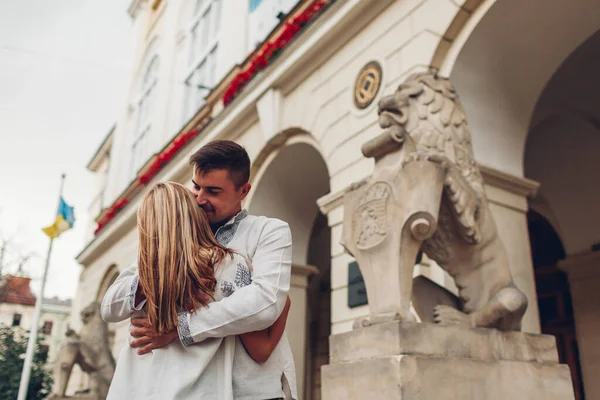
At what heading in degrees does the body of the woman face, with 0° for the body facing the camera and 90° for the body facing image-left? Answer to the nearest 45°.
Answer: approximately 180°

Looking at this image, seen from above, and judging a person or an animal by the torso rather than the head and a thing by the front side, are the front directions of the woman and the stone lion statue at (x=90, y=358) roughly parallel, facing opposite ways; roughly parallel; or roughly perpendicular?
roughly perpendicular

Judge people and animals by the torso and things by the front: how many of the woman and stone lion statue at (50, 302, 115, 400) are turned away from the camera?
1

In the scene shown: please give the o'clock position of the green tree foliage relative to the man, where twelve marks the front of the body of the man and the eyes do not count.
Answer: The green tree foliage is roughly at 4 o'clock from the man.

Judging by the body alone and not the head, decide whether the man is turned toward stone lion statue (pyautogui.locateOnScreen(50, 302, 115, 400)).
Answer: no

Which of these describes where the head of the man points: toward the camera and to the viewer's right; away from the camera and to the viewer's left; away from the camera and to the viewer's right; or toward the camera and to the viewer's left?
toward the camera and to the viewer's left

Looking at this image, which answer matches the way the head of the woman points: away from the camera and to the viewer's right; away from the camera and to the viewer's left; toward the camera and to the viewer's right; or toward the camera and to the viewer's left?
away from the camera and to the viewer's right

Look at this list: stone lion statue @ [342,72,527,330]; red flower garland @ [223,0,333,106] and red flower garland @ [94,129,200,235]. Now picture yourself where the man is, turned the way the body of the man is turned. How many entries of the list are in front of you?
0

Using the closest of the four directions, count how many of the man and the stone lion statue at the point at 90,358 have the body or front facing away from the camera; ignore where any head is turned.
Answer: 0

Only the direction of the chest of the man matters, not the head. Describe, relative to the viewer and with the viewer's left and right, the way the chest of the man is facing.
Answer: facing the viewer and to the left of the viewer
